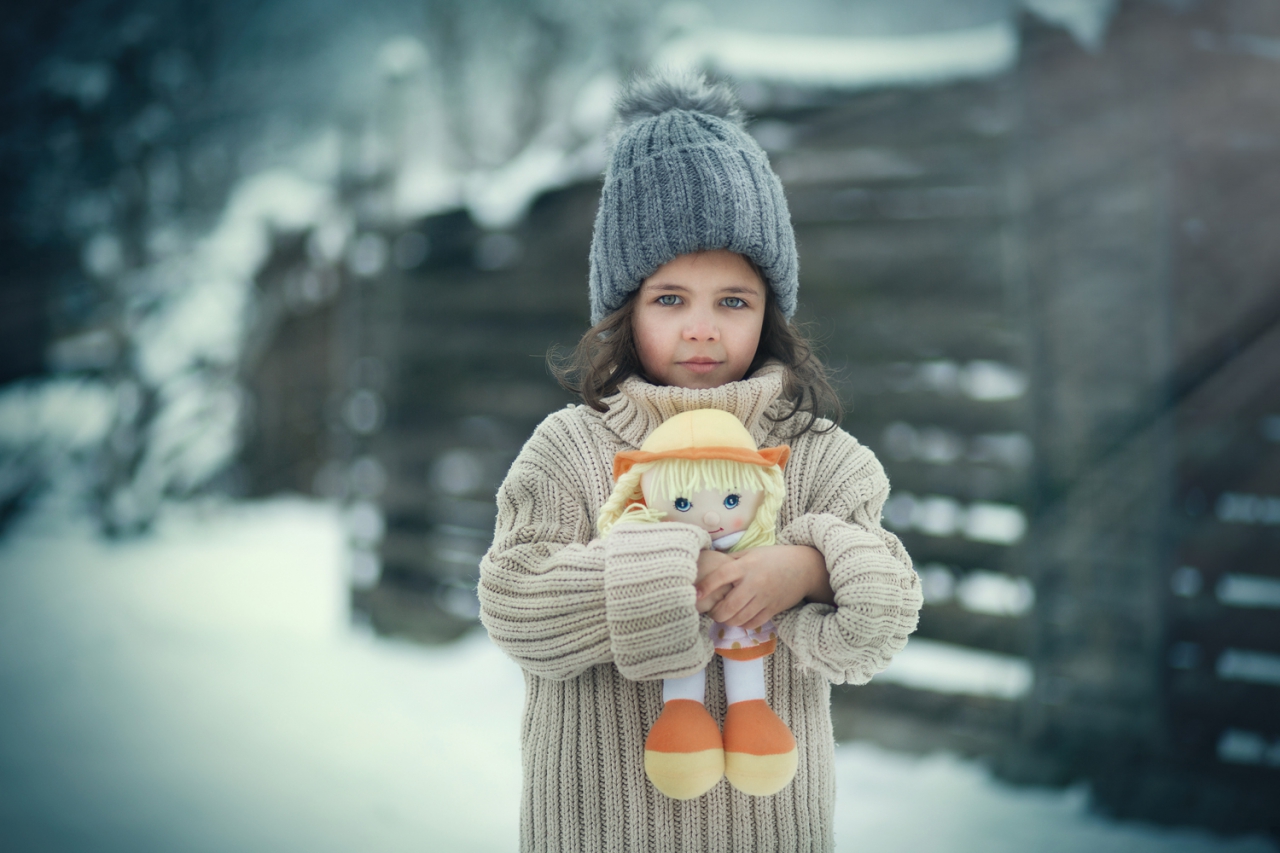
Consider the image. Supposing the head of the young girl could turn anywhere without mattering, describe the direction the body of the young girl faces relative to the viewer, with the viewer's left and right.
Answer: facing the viewer

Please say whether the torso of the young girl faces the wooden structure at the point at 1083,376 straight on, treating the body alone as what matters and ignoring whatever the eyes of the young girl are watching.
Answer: no

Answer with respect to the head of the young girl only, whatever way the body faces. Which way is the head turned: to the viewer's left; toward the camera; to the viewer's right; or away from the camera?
toward the camera
